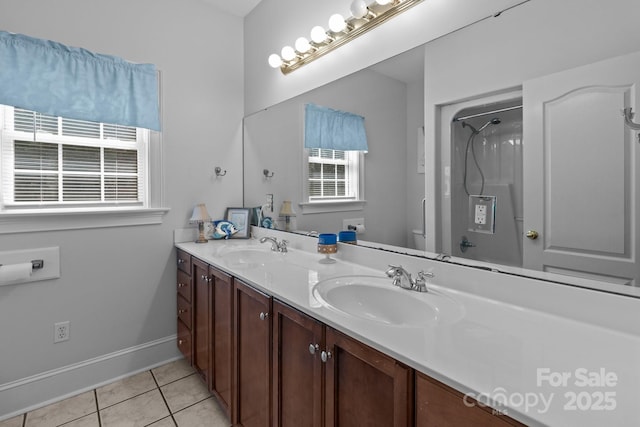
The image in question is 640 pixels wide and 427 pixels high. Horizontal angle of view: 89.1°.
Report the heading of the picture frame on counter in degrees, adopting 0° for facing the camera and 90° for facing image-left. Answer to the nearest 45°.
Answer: approximately 0°

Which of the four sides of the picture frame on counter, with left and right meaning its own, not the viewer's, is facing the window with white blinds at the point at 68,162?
right

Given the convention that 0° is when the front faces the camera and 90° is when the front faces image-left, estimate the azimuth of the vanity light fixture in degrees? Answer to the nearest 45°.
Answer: approximately 45°

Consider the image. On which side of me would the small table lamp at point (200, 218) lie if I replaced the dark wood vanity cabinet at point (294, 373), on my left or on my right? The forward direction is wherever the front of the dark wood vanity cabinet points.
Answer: on my right

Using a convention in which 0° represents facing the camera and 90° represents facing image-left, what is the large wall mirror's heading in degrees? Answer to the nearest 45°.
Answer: approximately 45°

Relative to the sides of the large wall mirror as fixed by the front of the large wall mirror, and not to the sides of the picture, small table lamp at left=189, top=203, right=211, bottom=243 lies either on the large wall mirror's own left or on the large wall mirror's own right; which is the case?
on the large wall mirror's own right

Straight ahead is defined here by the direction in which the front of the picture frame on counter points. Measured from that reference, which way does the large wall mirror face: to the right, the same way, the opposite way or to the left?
to the right
